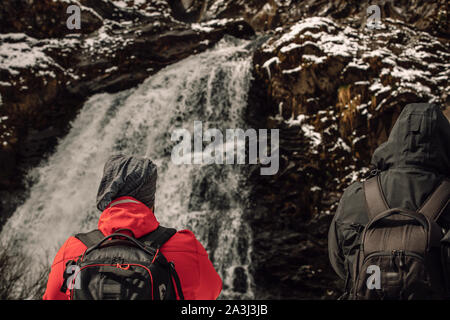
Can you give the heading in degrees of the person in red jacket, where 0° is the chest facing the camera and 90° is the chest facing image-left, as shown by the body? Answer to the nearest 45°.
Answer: approximately 180°

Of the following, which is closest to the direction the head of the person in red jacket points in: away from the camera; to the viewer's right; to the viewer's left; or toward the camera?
away from the camera

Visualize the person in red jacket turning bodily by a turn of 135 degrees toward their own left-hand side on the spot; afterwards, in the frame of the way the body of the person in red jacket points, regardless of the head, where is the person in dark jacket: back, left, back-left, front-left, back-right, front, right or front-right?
back-left
